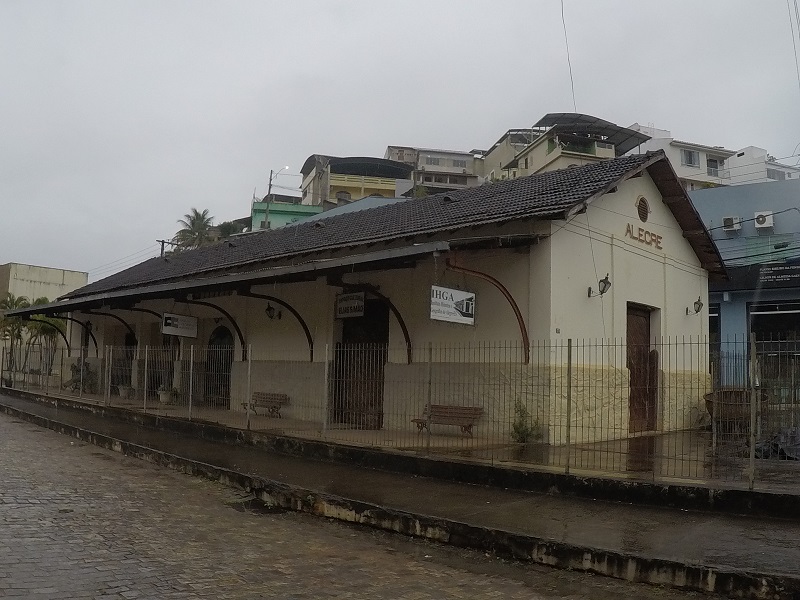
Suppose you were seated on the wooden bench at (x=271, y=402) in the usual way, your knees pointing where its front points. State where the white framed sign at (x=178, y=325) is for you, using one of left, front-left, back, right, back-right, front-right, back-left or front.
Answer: right

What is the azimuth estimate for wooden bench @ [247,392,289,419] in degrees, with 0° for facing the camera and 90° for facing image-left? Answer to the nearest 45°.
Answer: approximately 45°

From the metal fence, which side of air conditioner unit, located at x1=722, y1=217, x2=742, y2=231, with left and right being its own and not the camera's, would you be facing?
front

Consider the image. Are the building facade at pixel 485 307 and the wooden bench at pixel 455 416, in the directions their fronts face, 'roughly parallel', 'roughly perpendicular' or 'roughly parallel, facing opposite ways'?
roughly parallel

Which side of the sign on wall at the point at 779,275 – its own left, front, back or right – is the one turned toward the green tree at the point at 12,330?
right

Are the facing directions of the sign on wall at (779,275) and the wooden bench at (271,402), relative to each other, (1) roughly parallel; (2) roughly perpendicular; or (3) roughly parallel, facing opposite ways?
roughly parallel

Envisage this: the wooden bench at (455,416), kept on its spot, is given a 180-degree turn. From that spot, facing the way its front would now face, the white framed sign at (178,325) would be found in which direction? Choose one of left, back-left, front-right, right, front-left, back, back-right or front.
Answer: left

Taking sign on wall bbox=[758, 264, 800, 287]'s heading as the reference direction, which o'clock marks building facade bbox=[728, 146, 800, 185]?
The building facade is roughly at 6 o'clock from the sign on wall.

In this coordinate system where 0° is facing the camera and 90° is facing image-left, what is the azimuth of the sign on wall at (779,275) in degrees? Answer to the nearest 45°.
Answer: approximately 0°

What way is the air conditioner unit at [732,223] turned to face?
toward the camera

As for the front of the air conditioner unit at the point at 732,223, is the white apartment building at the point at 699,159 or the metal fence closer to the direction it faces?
the metal fence

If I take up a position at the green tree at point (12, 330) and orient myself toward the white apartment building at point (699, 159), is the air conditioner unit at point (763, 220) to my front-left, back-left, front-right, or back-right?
front-right

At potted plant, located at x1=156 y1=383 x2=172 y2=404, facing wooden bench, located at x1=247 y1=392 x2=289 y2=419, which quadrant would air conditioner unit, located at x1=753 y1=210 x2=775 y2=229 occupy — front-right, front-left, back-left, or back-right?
front-left

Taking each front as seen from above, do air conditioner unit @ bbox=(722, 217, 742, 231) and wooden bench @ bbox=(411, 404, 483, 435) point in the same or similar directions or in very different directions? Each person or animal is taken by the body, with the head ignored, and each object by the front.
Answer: same or similar directions
